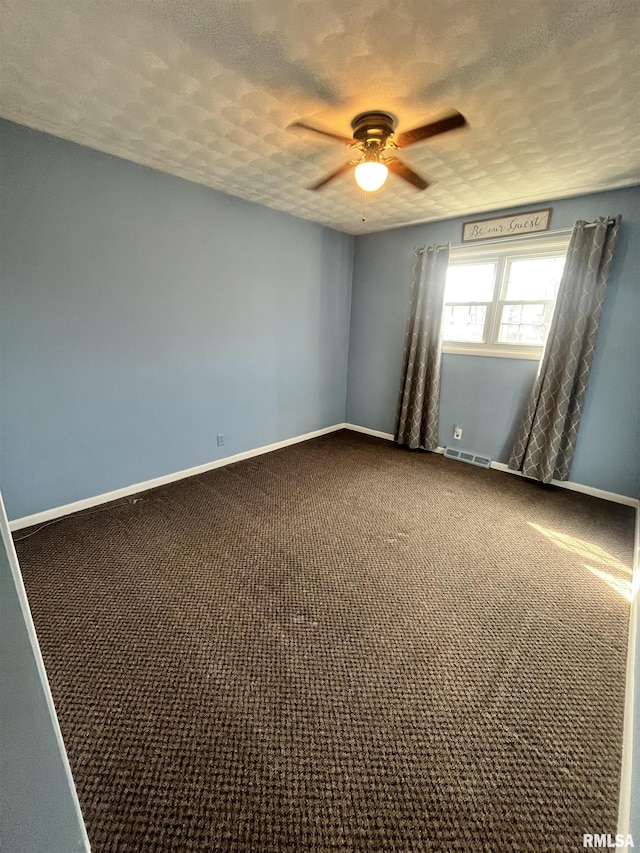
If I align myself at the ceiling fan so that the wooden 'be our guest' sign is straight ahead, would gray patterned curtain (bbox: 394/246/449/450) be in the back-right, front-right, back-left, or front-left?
front-left

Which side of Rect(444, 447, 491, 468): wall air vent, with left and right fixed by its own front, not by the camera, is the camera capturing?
front

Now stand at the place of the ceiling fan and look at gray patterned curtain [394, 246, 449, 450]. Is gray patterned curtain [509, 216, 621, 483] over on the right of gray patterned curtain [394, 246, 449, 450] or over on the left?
right
